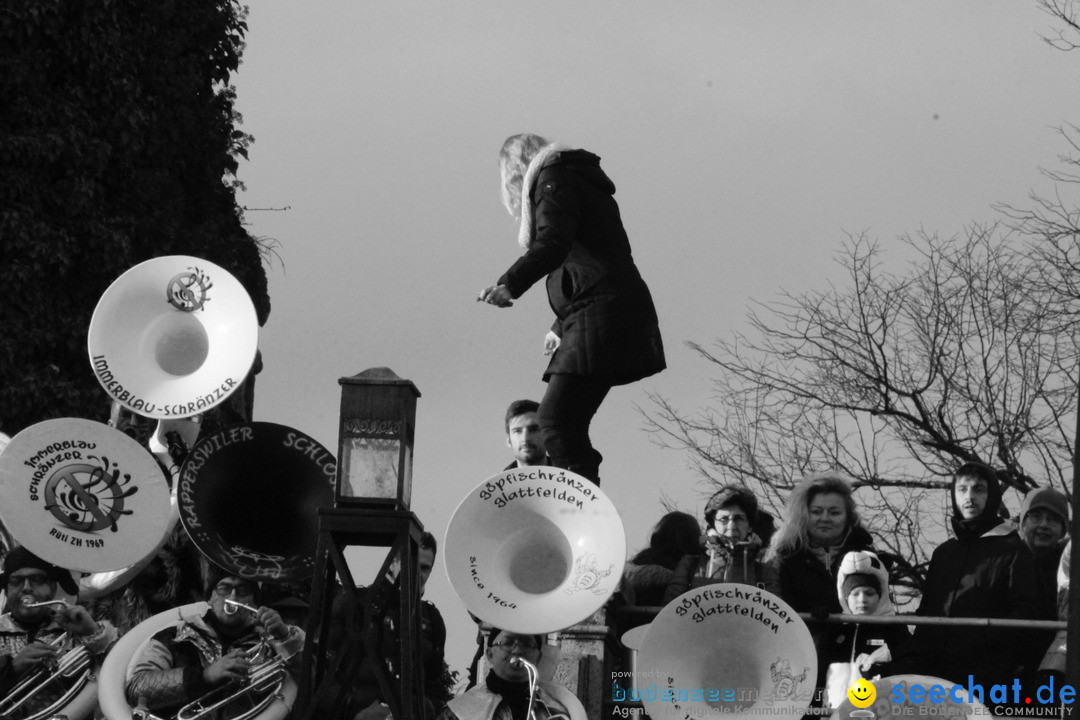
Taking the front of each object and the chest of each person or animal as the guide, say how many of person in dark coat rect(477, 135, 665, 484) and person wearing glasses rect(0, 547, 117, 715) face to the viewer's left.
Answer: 1

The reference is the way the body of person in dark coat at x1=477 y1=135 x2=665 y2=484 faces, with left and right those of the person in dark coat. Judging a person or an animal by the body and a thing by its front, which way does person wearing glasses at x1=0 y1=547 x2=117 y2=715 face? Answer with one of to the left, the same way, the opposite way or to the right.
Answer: to the left

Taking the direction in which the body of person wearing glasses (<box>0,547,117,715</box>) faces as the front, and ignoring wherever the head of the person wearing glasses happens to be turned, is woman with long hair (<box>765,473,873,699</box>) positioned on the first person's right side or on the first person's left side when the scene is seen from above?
on the first person's left side

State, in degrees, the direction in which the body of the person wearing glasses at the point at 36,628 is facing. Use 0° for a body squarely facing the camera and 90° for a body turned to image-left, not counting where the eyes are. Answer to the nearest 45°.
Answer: approximately 0°

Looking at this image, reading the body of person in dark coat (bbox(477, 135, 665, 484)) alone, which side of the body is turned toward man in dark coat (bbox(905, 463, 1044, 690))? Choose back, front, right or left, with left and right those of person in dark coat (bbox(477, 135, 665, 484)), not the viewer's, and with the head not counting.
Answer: back

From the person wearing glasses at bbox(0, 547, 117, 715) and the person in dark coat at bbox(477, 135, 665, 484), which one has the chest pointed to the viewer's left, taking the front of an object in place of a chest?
the person in dark coat

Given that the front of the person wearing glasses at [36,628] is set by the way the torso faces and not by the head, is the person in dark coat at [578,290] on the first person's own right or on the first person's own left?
on the first person's own left

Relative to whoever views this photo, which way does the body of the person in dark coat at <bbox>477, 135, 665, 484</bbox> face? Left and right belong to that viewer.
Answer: facing to the left of the viewer
